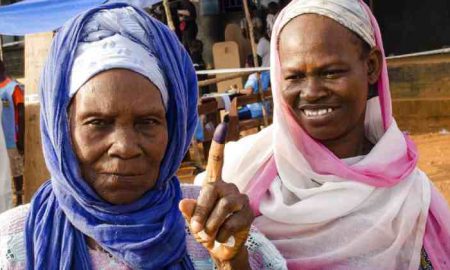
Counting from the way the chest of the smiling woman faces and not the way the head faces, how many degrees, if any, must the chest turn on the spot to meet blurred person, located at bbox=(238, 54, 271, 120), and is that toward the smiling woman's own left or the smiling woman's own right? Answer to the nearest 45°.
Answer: approximately 135° to the smiling woman's own right

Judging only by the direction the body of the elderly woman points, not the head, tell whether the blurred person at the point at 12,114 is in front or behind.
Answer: behind

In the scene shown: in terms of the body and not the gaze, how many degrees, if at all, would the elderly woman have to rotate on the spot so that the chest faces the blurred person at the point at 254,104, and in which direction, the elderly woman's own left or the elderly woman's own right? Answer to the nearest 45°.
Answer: approximately 180°

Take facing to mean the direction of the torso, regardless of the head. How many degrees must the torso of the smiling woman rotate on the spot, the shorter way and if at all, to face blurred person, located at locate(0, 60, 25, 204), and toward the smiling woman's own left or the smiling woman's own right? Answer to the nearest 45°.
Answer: approximately 90° to the smiling woman's own right

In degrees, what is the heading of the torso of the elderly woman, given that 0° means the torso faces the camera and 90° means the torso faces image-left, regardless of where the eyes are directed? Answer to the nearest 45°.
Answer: approximately 0°

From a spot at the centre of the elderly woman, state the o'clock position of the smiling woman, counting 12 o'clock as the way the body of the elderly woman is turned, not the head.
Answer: The smiling woman is roughly at 8 o'clock from the elderly woman.

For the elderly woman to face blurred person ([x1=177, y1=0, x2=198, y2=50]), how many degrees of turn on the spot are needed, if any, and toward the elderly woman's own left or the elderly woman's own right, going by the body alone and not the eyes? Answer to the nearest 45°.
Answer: approximately 180°

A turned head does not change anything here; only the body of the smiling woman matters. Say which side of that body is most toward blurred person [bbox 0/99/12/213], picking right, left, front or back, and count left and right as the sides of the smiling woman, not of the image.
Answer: right

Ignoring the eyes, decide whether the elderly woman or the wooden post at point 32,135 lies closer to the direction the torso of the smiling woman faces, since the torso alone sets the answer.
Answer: the elderly woman

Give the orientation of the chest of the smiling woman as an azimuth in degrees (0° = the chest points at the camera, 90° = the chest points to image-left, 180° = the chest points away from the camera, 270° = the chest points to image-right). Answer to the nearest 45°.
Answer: approximately 45°
